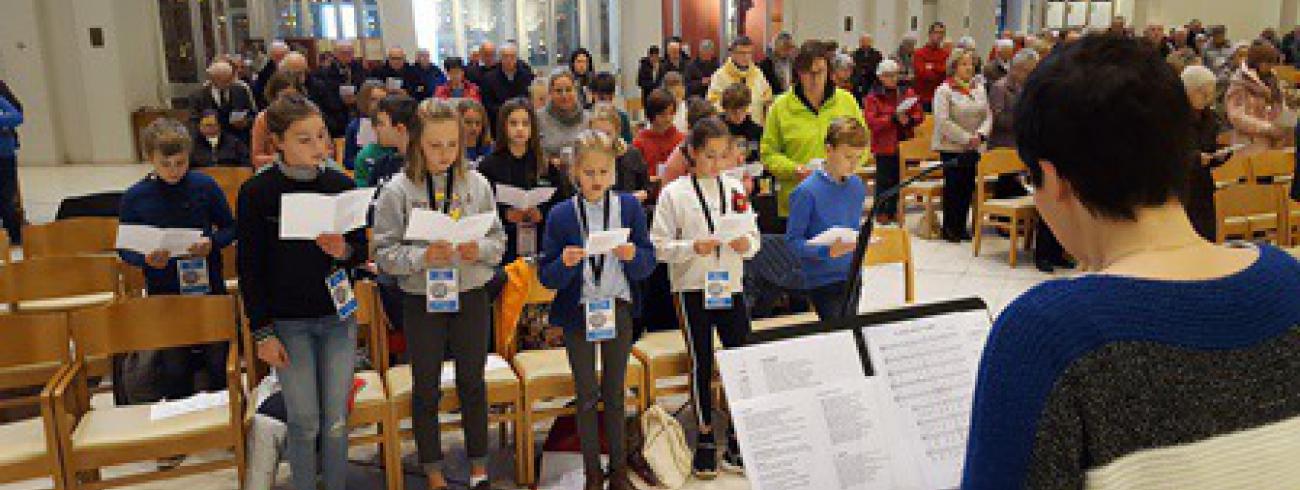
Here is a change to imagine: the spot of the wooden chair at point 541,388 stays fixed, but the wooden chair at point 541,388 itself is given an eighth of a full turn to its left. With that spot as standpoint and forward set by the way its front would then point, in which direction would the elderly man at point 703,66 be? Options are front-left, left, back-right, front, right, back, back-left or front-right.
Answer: back-left

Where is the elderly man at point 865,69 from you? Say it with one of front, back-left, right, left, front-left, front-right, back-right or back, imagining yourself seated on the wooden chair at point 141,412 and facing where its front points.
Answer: back-left

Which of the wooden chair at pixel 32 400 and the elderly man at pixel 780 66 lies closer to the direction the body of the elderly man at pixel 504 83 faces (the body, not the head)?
the wooden chair

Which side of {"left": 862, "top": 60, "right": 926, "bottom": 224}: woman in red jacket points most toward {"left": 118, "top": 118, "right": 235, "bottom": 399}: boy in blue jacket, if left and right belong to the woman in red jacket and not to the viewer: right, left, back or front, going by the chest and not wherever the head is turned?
right

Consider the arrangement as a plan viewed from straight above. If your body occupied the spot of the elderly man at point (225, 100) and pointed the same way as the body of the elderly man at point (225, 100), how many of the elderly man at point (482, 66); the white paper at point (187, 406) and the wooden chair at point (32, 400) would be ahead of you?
2

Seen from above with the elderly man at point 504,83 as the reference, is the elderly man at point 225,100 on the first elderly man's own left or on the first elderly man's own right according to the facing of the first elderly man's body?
on the first elderly man's own right

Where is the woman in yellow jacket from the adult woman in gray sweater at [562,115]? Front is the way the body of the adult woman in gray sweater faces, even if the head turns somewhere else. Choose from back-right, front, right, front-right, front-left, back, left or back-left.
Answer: left

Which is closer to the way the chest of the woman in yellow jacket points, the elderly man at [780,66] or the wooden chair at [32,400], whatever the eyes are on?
the wooden chair

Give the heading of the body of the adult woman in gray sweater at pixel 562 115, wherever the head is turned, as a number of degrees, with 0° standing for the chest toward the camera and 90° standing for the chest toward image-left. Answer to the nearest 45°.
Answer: approximately 0°
